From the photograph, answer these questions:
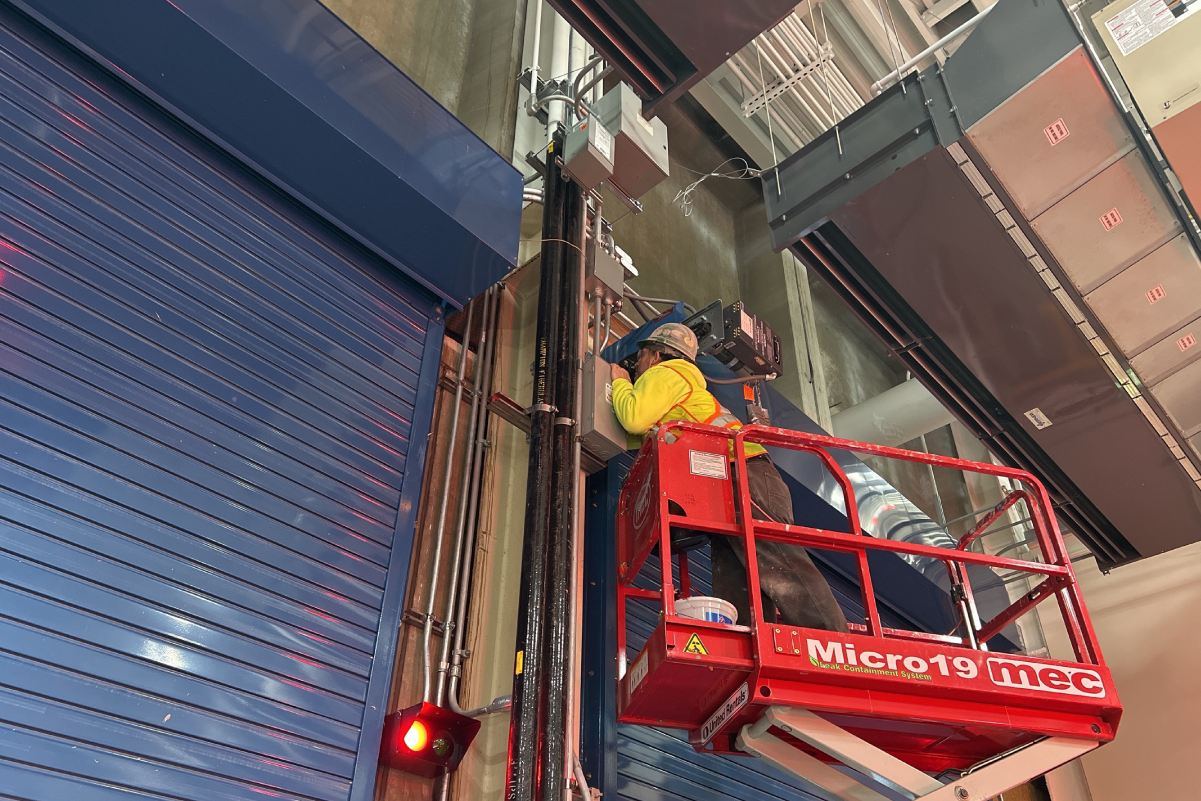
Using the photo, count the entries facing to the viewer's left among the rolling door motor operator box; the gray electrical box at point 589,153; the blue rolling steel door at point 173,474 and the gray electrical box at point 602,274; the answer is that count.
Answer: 0

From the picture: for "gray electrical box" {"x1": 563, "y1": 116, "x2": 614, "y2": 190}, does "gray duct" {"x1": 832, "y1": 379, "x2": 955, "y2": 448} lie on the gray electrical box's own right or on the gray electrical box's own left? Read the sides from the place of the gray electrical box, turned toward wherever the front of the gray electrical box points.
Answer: on the gray electrical box's own left

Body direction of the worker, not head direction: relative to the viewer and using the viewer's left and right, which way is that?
facing to the left of the viewer

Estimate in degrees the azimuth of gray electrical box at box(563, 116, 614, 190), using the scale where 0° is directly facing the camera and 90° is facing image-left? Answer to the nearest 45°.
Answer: approximately 315°

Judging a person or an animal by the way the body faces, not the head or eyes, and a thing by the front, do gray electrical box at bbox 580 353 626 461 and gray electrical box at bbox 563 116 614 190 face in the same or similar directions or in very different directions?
same or similar directions

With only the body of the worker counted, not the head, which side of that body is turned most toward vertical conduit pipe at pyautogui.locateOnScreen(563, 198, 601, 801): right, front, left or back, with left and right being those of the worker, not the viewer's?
front

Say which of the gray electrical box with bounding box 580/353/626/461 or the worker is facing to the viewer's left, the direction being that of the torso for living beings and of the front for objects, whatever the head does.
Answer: the worker

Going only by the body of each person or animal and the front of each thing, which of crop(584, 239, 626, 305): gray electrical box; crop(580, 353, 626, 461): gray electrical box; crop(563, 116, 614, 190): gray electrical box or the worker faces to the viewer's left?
the worker

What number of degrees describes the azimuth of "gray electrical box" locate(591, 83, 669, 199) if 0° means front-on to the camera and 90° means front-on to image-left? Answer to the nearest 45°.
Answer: approximately 315°

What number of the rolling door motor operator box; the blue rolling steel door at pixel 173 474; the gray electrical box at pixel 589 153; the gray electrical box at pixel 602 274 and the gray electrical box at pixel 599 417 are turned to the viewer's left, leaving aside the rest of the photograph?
0

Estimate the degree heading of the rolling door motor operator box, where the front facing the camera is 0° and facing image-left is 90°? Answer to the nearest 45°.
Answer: approximately 315°

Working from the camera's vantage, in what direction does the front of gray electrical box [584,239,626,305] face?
facing the viewer and to the right of the viewer

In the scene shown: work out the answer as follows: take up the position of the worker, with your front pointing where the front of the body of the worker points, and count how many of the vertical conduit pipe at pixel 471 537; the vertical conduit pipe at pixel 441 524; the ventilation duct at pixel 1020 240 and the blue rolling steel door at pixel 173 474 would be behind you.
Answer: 1
